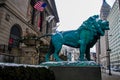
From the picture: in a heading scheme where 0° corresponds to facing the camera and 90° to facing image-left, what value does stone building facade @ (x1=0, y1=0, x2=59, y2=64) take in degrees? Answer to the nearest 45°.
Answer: approximately 315°

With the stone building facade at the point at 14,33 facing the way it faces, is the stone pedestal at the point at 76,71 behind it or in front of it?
in front
